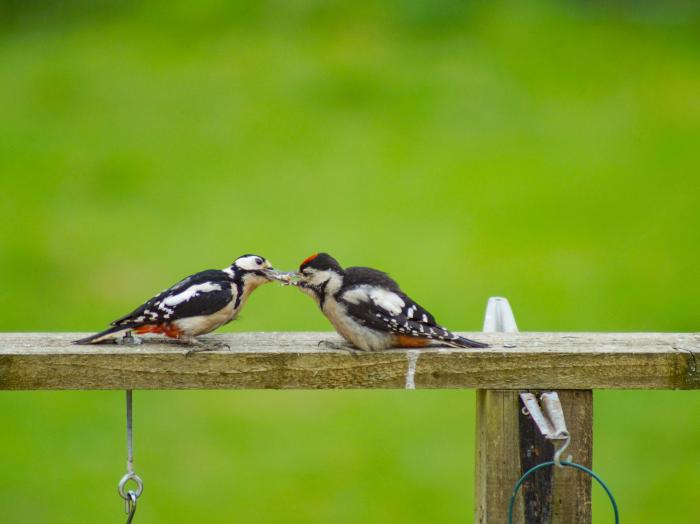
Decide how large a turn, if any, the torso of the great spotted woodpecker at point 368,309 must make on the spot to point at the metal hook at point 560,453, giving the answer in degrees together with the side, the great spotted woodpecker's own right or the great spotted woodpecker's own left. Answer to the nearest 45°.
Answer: approximately 135° to the great spotted woodpecker's own left

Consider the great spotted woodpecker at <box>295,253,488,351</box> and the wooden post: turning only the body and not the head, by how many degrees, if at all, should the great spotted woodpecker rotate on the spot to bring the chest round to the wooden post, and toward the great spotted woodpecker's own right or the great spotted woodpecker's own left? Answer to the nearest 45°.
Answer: approximately 135° to the great spotted woodpecker's own left

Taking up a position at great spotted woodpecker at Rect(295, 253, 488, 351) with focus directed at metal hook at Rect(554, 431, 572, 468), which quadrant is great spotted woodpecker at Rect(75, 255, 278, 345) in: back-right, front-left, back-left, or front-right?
back-right

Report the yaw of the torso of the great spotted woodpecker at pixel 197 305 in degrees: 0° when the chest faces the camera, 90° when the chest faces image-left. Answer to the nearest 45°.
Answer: approximately 270°

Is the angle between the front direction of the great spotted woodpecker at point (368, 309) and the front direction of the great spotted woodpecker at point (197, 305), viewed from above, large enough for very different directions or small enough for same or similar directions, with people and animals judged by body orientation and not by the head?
very different directions

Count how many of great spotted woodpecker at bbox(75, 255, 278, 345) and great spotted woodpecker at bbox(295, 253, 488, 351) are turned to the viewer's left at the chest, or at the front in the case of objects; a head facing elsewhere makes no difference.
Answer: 1

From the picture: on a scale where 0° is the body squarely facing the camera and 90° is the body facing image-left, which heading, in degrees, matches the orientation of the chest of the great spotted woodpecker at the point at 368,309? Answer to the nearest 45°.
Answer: approximately 90°

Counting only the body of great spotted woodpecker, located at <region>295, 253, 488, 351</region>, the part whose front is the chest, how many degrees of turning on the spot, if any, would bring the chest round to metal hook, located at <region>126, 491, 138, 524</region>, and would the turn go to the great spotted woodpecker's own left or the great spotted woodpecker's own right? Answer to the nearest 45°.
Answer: approximately 45° to the great spotted woodpecker's own left

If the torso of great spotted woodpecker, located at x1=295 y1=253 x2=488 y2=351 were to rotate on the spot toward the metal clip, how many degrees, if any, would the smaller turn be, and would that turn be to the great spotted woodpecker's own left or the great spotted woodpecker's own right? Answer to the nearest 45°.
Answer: approximately 135° to the great spotted woodpecker's own left
